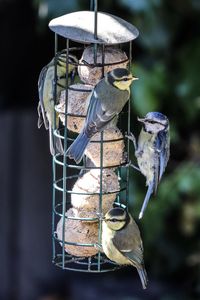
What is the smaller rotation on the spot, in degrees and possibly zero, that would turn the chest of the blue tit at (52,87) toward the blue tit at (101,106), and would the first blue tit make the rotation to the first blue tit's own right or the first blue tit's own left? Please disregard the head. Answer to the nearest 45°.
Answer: approximately 45° to the first blue tit's own right

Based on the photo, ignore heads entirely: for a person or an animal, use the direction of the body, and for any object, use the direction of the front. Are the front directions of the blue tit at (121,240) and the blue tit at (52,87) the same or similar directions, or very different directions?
very different directions

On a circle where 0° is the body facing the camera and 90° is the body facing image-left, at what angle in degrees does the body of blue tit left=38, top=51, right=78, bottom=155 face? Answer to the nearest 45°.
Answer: approximately 270°

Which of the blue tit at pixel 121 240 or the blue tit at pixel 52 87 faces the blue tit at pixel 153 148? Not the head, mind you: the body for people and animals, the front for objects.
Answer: the blue tit at pixel 52 87

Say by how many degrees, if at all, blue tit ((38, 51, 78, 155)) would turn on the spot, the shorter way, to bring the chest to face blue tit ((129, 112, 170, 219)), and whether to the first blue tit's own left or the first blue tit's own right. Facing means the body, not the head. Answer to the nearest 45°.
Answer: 0° — it already faces it

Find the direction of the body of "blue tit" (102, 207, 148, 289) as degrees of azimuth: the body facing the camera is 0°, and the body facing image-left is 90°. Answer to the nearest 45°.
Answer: approximately 90°
